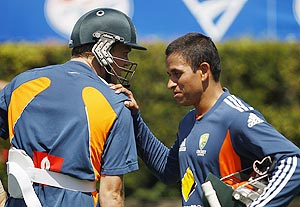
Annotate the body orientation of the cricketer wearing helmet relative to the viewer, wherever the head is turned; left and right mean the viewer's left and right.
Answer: facing away from the viewer and to the right of the viewer
